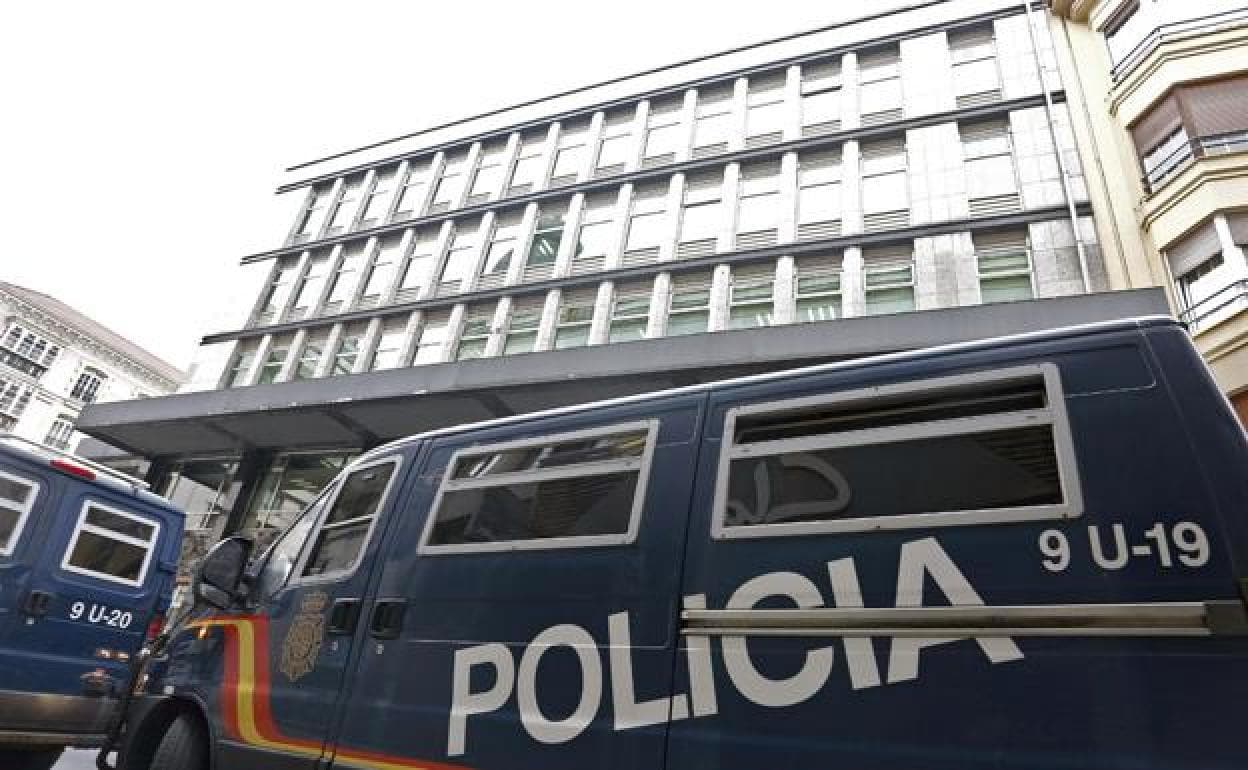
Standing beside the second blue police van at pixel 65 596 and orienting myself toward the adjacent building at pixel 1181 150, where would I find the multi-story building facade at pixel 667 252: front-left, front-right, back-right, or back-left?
front-left

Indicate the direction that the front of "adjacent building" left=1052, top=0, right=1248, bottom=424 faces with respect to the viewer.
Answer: facing the viewer and to the left of the viewer

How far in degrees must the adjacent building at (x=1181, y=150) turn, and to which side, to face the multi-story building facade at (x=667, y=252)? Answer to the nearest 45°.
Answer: approximately 45° to its right

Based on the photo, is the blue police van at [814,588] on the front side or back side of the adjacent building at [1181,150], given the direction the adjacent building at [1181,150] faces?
on the front side

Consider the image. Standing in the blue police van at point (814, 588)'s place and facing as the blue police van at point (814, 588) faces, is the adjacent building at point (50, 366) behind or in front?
in front

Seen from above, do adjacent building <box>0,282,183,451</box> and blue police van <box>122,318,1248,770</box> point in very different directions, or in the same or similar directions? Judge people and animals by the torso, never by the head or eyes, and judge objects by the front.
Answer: very different directions

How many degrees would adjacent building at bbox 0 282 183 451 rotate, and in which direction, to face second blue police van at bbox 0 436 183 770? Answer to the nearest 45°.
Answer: approximately 45° to its right

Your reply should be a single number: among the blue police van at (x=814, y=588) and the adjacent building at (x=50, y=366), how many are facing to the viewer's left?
1

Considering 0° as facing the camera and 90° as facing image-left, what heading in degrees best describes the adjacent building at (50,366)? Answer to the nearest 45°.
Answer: approximately 315°

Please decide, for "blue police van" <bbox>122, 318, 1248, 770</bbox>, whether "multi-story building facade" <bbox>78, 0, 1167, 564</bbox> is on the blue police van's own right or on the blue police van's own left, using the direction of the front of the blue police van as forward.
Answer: on the blue police van's own right

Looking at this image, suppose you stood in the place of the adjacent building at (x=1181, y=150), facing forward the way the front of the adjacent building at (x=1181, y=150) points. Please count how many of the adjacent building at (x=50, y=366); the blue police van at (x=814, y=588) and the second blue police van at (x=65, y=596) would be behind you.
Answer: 0

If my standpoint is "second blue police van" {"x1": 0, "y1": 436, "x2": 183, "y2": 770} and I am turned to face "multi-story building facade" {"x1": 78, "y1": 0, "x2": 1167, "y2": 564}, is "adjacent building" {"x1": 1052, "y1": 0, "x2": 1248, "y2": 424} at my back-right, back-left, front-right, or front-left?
front-right

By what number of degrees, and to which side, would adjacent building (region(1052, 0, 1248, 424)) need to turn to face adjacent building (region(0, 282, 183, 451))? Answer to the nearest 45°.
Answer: approximately 45° to its right

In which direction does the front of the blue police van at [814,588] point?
to the viewer's left

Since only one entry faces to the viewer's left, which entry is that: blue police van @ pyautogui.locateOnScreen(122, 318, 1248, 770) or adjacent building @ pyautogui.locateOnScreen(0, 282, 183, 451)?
the blue police van

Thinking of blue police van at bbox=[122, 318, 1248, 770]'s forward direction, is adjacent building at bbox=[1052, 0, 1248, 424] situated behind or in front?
behind
